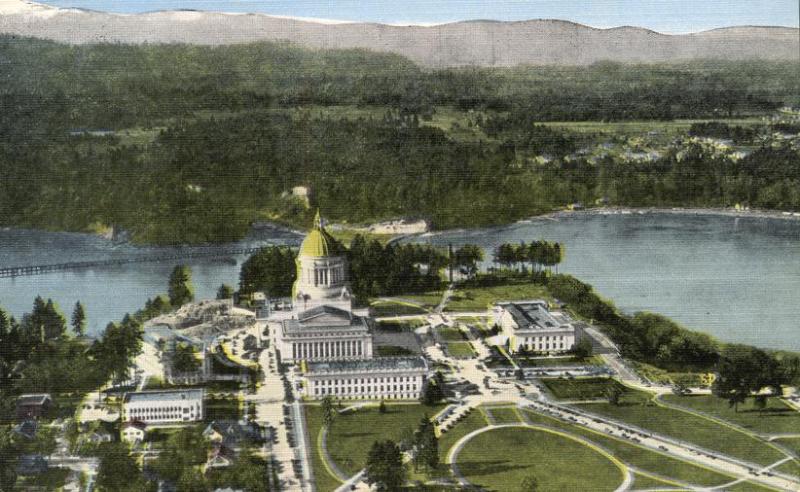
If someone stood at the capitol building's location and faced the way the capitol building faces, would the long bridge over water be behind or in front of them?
behind

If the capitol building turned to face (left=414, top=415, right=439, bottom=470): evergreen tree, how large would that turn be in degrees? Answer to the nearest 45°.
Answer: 0° — it already faces it

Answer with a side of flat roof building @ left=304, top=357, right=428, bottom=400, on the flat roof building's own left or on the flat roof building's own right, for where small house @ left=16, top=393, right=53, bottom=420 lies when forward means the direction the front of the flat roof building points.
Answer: on the flat roof building's own right

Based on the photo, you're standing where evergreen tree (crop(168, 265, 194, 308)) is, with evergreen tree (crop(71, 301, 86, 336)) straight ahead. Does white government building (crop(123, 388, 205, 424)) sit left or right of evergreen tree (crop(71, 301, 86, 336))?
left

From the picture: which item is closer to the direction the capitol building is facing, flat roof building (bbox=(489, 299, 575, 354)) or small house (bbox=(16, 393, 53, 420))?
the small house

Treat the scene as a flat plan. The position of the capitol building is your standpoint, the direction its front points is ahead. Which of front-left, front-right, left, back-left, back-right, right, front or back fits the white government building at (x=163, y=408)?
front-right

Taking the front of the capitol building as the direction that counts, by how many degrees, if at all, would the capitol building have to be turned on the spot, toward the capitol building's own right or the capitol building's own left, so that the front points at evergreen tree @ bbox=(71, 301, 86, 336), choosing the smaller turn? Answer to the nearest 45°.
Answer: approximately 90° to the capitol building's own right

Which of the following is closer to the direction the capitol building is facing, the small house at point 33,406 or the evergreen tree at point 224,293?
the small house

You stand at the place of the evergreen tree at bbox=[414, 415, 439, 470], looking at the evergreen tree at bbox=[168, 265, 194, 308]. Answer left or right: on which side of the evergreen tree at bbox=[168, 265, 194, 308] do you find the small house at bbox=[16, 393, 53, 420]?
left

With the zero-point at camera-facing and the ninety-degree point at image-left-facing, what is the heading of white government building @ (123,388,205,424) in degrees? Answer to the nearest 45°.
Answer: approximately 0°

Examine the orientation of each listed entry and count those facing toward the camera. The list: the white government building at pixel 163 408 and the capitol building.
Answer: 2

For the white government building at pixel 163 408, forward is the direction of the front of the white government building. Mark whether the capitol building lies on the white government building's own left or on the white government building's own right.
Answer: on the white government building's own left

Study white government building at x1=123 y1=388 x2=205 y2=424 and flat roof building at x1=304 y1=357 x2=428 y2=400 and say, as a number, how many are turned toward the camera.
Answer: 2
